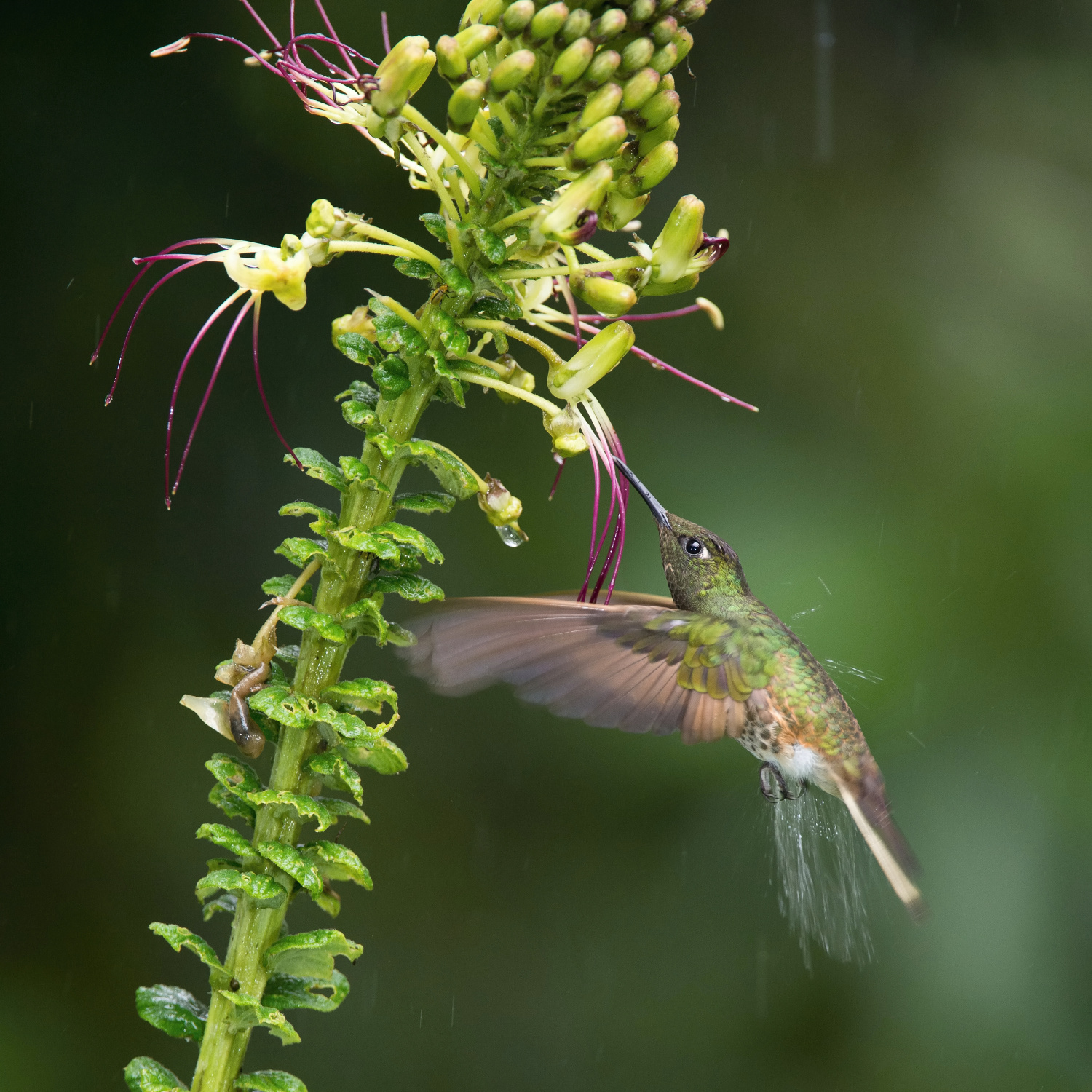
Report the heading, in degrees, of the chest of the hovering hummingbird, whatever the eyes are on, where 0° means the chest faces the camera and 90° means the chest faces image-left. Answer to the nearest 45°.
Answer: approximately 90°
